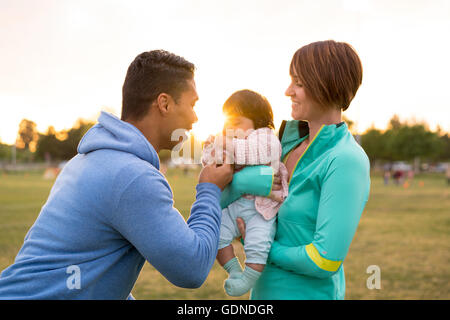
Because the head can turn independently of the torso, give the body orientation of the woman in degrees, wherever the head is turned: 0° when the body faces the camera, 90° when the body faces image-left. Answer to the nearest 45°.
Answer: approximately 90°

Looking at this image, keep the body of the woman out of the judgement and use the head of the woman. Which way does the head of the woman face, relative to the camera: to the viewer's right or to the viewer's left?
to the viewer's left
